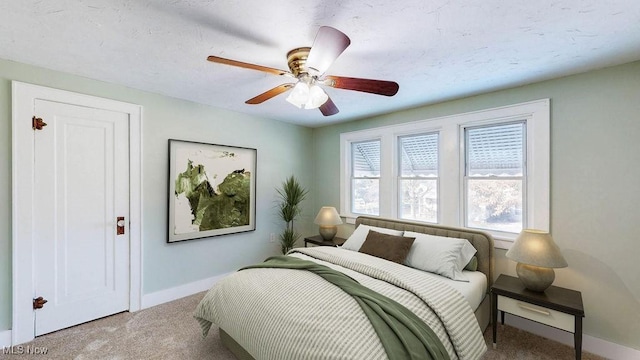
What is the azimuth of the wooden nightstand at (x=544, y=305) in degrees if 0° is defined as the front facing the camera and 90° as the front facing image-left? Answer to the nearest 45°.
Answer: approximately 45°

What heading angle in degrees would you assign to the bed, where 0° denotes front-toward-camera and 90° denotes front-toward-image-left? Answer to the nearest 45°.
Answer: approximately 45°

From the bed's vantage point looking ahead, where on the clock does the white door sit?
The white door is roughly at 2 o'clock from the bed.

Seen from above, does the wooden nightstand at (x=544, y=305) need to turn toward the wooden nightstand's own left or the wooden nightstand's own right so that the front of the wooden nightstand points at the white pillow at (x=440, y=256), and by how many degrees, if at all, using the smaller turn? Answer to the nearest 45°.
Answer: approximately 45° to the wooden nightstand's own right

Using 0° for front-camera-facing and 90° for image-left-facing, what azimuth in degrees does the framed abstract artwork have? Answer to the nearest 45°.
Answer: approximately 315°

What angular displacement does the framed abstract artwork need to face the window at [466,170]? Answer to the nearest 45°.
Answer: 0° — it already faces it

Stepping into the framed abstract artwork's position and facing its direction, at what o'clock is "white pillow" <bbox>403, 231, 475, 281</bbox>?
The white pillow is roughly at 12 o'clock from the framed abstract artwork.

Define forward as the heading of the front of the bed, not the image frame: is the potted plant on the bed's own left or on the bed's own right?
on the bed's own right
